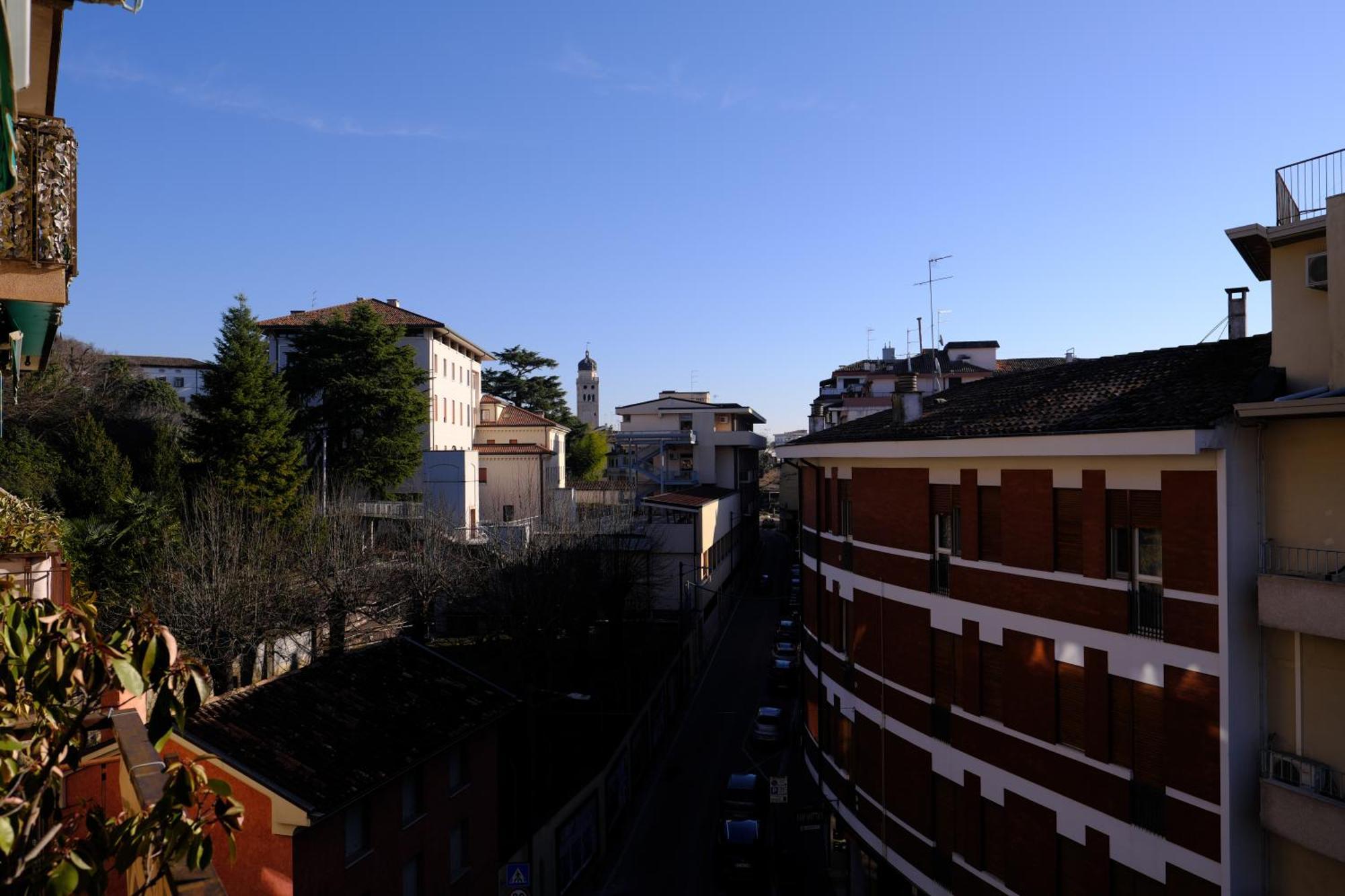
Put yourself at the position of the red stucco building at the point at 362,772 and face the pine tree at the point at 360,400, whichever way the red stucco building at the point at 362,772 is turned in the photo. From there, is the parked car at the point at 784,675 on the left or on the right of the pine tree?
right

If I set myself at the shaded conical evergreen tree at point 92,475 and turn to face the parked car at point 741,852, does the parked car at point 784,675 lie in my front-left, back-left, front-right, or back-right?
front-left

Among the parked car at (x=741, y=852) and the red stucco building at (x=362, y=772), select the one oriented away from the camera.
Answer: the parked car

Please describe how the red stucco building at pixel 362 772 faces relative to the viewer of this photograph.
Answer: facing the viewer and to the right of the viewer

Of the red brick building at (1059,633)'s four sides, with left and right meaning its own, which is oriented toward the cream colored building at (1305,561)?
left

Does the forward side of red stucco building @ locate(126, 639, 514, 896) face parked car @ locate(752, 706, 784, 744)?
no

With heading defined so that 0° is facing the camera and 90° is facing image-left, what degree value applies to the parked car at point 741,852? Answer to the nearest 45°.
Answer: approximately 180°

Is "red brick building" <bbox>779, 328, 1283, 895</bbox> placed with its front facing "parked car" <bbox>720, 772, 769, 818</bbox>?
no

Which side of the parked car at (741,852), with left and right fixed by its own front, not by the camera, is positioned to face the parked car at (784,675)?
front

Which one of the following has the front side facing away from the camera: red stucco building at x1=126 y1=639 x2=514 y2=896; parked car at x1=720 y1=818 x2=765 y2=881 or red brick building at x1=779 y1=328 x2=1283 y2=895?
the parked car

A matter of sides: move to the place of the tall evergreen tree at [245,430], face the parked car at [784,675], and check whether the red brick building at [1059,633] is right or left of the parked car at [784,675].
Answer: right

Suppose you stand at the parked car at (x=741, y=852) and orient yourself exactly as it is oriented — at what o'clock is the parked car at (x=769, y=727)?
the parked car at (x=769, y=727) is roughly at 12 o'clock from the parked car at (x=741, y=852).

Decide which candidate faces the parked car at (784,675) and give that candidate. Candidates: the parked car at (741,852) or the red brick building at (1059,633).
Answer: the parked car at (741,852)

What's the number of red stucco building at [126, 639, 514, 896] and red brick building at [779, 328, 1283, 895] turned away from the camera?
0

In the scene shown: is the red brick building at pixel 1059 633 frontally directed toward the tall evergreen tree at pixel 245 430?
no

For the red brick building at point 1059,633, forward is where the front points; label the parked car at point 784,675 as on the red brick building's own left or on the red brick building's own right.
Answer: on the red brick building's own right

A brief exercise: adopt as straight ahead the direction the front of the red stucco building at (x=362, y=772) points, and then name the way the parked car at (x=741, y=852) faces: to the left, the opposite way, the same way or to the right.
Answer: to the left
